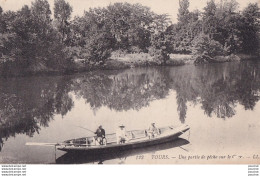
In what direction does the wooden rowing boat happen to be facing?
to the viewer's right

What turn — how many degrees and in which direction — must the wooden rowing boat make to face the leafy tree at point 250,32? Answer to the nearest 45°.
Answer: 0° — it already faces it
